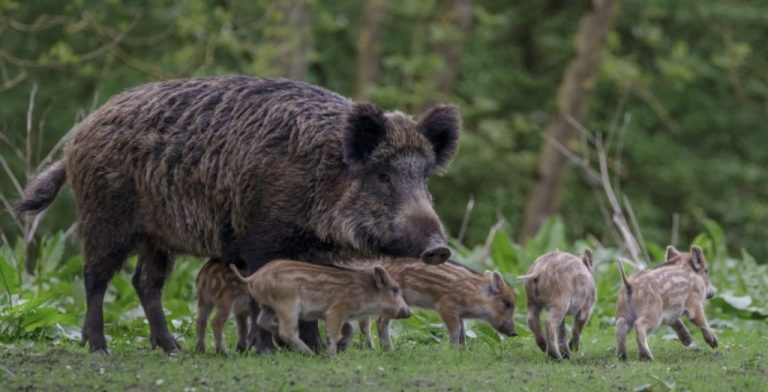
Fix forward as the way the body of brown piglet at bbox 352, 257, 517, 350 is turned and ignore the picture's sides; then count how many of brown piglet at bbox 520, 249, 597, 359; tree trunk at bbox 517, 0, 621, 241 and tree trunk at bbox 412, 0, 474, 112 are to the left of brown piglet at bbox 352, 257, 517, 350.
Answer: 2

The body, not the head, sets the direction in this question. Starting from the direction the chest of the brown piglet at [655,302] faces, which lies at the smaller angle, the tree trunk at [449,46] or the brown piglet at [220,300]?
the tree trunk

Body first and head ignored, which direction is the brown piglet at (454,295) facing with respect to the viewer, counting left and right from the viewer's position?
facing to the right of the viewer

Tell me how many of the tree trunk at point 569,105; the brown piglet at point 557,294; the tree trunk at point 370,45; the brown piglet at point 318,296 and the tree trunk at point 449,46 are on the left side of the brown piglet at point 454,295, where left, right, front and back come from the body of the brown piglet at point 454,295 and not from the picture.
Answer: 3

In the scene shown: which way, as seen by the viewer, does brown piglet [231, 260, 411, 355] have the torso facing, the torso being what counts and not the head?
to the viewer's right

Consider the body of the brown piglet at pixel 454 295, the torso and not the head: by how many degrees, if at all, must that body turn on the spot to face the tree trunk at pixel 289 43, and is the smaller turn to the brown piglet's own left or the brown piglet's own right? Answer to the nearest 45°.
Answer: approximately 90° to the brown piglet's own left

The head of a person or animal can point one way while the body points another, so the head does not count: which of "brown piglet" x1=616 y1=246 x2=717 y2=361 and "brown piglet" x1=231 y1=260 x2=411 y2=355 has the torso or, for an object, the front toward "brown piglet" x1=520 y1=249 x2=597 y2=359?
"brown piglet" x1=231 y1=260 x2=411 y2=355

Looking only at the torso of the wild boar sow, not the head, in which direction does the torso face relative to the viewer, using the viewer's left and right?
facing to the right of the viewer

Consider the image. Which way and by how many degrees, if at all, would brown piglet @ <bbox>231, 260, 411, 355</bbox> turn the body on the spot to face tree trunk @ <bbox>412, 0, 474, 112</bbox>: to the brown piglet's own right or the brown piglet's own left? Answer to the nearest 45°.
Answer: approximately 90° to the brown piglet's own left

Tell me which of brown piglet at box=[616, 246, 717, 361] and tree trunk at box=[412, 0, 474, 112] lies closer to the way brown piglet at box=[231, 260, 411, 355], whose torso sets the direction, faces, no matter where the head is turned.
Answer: the brown piglet

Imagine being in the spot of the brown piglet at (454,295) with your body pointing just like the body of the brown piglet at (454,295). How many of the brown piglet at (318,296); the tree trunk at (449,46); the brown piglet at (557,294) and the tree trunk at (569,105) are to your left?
2

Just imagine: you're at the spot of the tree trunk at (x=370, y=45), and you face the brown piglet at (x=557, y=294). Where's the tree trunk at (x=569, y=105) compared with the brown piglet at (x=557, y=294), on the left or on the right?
left

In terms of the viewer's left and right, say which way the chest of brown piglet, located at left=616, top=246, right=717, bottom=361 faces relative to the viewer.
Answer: facing away from the viewer and to the right of the viewer
